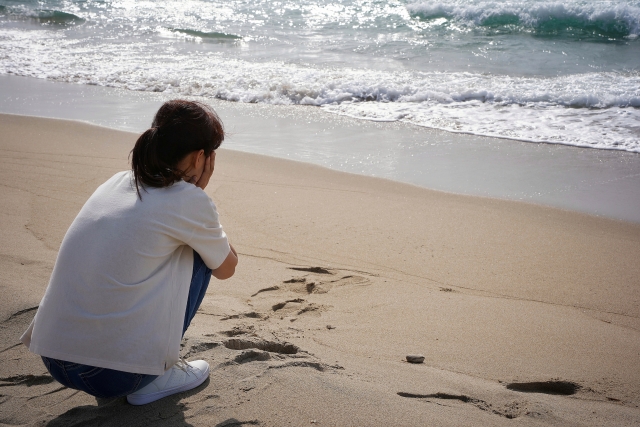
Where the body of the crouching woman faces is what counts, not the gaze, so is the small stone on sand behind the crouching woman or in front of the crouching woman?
in front

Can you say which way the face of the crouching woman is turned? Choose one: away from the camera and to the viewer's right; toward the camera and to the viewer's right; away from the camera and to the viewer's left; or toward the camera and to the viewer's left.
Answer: away from the camera and to the viewer's right

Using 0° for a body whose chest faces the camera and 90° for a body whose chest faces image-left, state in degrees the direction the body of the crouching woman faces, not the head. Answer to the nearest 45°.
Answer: approximately 225°
